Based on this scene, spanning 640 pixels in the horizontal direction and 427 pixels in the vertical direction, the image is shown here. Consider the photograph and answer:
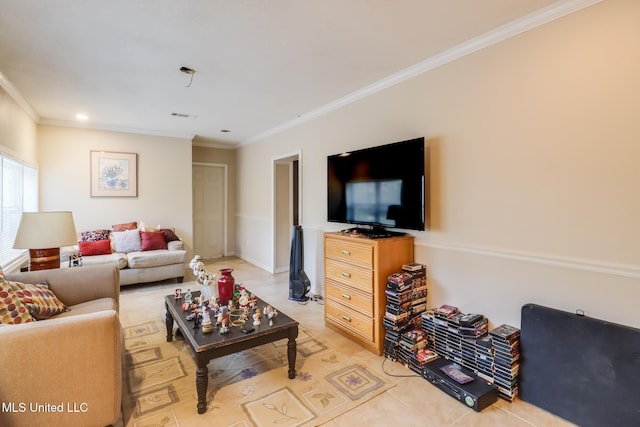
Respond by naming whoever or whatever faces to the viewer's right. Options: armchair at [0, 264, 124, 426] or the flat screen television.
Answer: the armchair

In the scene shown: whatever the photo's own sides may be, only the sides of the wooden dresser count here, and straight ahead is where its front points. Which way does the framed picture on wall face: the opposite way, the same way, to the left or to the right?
to the left

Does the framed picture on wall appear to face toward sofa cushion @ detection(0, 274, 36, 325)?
yes

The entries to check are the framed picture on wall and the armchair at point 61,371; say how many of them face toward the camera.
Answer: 1

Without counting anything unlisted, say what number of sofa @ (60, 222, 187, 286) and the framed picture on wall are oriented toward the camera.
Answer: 2

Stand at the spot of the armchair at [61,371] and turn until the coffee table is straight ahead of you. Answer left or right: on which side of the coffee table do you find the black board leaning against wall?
right

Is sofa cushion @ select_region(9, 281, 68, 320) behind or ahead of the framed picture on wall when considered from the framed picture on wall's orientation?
ahead

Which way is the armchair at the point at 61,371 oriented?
to the viewer's right

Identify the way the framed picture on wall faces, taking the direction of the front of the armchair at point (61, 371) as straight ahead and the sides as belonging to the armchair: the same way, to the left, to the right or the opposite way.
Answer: to the right

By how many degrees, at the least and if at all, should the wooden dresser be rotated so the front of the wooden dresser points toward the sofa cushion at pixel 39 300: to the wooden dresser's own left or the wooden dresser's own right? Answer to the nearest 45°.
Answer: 0° — it already faces it

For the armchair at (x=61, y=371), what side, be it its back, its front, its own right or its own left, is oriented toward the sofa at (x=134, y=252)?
left

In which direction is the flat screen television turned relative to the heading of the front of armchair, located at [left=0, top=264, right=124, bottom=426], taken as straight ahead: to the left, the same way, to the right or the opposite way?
the opposite way

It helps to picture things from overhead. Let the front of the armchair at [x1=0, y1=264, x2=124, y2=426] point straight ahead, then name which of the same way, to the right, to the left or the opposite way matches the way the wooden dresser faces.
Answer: the opposite way

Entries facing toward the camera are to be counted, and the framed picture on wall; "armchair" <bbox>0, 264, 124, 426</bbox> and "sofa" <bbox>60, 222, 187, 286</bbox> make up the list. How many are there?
2

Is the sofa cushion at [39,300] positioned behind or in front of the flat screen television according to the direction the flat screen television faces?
in front
